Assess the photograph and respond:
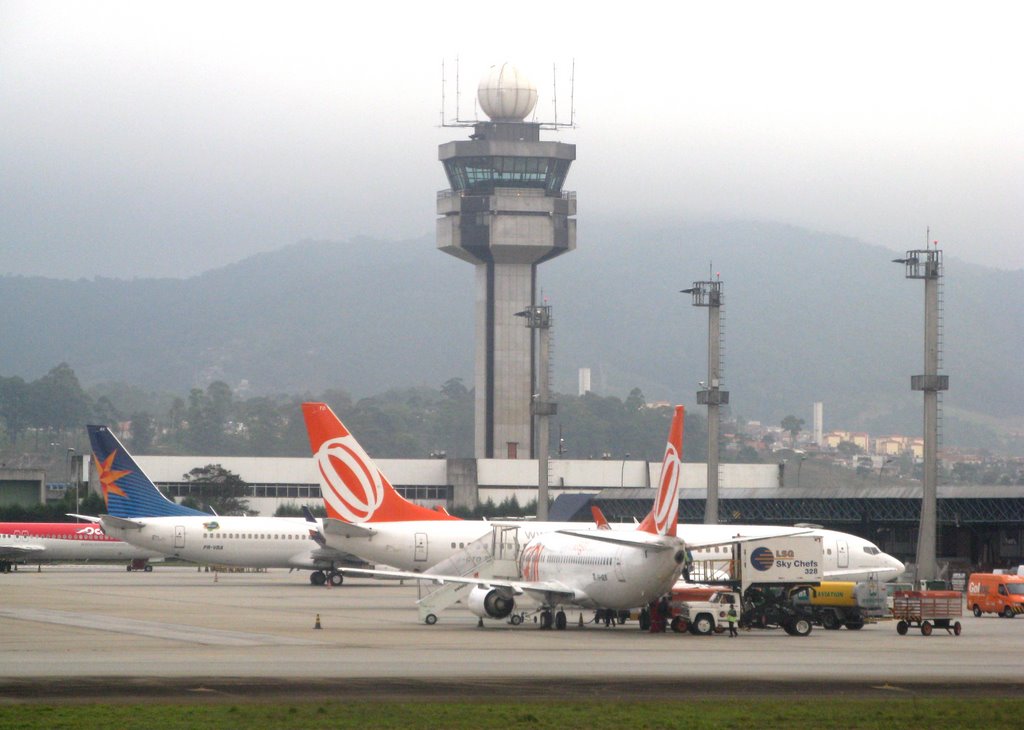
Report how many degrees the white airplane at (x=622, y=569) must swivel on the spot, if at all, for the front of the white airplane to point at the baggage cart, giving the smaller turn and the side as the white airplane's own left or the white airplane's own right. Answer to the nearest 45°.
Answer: approximately 135° to the white airplane's own right

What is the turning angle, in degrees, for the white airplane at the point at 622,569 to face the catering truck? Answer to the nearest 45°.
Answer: approximately 90° to its right

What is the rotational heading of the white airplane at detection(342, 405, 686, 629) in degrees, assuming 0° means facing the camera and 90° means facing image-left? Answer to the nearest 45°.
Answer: approximately 135°
